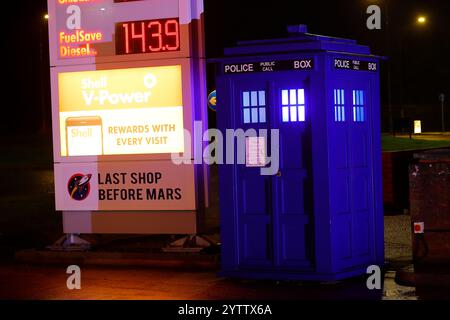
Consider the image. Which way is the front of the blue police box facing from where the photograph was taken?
facing the viewer and to the left of the viewer
